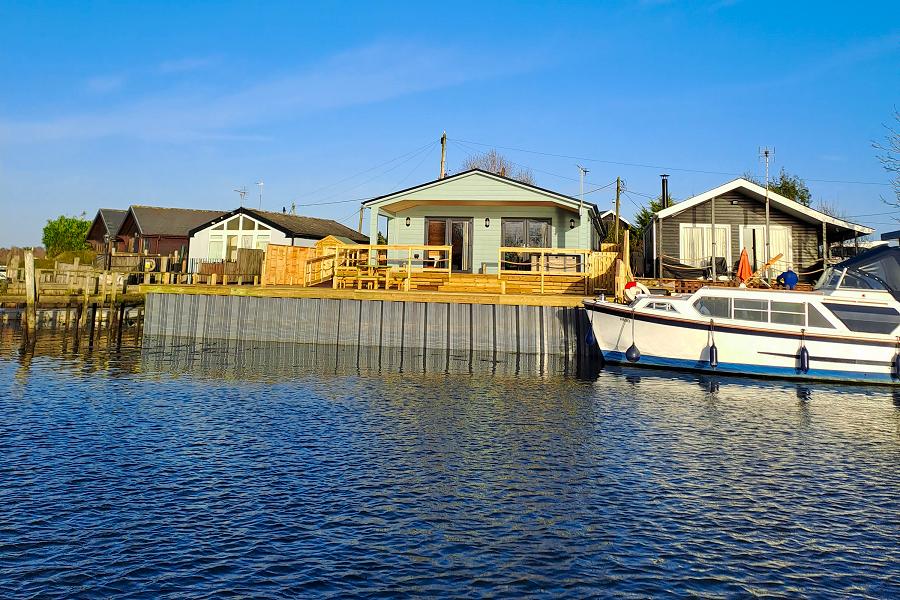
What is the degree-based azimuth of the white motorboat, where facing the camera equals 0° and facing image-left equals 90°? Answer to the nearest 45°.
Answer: approximately 90°

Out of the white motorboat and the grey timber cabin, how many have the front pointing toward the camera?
1

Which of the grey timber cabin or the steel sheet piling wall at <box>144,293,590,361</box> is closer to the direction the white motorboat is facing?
the steel sheet piling wall

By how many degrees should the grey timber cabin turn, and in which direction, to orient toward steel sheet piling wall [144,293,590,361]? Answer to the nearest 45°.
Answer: approximately 45° to its right

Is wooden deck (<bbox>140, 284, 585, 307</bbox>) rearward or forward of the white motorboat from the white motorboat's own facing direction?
forward

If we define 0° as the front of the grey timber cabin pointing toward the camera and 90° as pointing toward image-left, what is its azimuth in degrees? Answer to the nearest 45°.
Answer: approximately 0°

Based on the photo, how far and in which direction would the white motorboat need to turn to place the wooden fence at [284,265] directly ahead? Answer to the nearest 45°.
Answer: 0° — it already faces it

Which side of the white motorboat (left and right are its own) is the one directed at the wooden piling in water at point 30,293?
front

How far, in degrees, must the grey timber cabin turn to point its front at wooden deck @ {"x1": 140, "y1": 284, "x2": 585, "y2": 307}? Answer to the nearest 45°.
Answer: approximately 45° to its right

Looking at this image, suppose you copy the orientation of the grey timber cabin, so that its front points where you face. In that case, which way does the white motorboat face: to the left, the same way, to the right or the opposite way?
to the right

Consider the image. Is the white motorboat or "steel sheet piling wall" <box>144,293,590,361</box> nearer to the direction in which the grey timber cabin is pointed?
the white motorboat

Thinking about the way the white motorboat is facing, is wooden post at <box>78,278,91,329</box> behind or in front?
in front

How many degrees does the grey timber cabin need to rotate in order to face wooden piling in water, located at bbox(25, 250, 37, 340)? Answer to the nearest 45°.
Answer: approximately 45° to its right
